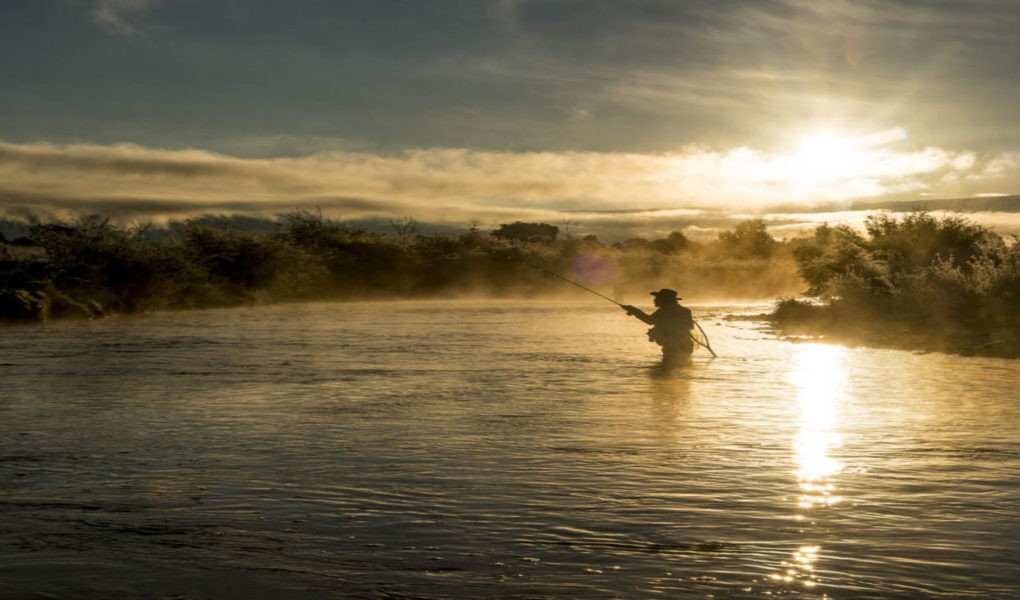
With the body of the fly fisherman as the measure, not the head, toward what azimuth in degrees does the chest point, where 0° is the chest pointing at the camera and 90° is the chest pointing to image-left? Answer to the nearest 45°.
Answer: approximately 90°
